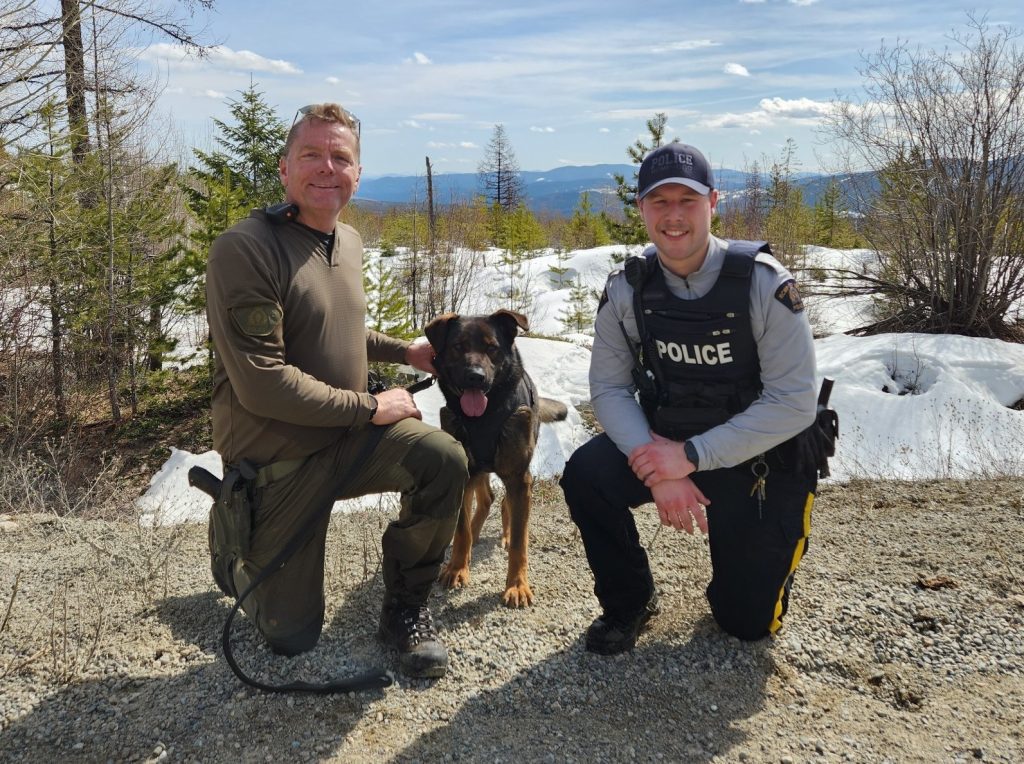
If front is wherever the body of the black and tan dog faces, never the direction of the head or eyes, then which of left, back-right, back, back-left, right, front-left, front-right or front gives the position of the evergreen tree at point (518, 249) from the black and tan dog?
back

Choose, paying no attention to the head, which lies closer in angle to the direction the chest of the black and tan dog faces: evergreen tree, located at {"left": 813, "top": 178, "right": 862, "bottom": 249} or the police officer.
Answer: the police officer

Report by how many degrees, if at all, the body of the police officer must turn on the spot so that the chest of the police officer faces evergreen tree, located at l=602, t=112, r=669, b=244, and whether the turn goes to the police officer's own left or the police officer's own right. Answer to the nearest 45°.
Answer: approximately 135° to the police officer's own right

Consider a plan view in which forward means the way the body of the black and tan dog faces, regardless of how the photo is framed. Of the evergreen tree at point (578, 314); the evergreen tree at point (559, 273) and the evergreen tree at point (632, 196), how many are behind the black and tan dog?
3

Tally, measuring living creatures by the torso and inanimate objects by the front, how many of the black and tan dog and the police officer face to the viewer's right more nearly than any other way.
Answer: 0

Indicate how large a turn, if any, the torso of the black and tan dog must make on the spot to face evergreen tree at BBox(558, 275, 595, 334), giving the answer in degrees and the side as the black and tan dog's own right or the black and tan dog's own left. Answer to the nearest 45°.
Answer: approximately 180°

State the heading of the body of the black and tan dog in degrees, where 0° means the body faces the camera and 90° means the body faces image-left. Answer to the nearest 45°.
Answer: approximately 0°

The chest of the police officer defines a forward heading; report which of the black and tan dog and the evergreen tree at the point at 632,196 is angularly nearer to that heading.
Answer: the black and tan dog

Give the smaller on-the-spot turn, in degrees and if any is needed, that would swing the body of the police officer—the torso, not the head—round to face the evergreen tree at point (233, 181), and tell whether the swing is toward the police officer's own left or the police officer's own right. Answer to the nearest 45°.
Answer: approximately 90° to the police officer's own right

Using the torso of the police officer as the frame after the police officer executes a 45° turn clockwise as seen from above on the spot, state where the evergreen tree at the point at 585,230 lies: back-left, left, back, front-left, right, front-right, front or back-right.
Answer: right

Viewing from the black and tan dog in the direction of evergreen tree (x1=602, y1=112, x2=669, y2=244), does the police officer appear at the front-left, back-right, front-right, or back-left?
back-right

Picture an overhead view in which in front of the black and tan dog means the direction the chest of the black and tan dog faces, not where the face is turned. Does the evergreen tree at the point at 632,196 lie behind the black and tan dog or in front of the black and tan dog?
behind

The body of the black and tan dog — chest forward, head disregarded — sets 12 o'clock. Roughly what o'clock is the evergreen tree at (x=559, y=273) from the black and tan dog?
The evergreen tree is roughly at 6 o'clock from the black and tan dog.
